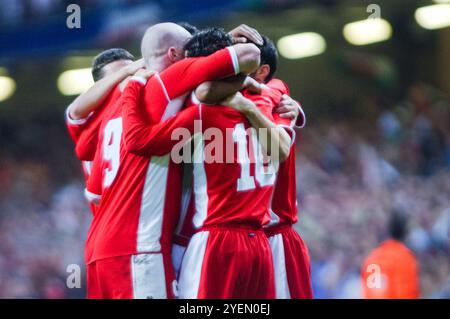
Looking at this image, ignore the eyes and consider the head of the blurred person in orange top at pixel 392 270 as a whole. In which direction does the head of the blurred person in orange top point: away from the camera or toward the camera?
away from the camera

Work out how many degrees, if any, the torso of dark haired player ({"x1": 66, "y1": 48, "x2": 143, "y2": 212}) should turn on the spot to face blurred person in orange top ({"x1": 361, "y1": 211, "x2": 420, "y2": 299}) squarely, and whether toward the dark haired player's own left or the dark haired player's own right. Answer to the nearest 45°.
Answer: approximately 45° to the dark haired player's own left

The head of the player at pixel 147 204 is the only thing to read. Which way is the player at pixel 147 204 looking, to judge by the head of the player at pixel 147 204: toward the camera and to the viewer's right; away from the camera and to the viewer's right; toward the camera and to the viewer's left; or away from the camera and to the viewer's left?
away from the camera and to the viewer's right

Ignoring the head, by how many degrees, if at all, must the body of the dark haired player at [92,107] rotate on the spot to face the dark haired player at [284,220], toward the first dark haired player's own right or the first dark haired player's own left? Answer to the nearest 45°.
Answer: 0° — they already face them

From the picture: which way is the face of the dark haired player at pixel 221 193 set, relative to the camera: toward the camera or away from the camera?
away from the camera

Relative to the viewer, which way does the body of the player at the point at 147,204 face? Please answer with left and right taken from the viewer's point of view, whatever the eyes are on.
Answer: facing away from the viewer and to the right of the viewer

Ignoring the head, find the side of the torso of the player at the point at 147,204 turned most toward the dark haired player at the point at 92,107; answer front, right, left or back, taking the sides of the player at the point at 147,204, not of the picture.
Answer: left

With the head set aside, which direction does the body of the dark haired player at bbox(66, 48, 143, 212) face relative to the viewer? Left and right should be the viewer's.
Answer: facing to the right of the viewer
